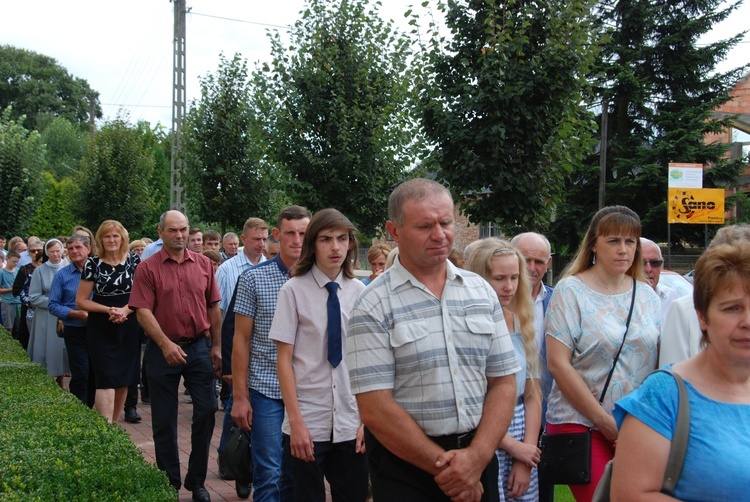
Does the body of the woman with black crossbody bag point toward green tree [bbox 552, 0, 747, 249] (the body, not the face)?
no

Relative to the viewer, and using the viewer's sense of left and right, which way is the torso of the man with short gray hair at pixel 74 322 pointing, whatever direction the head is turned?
facing the viewer and to the right of the viewer

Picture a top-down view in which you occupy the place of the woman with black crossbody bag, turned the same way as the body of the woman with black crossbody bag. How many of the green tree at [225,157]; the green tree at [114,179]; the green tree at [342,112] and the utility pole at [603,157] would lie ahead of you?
0

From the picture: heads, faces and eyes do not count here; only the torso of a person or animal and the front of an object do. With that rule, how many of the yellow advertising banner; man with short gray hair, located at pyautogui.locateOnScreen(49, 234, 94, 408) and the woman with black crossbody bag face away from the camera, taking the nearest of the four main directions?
0

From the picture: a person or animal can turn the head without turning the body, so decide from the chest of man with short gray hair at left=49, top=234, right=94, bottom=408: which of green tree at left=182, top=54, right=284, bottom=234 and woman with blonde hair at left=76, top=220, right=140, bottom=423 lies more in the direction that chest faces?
the woman with blonde hair

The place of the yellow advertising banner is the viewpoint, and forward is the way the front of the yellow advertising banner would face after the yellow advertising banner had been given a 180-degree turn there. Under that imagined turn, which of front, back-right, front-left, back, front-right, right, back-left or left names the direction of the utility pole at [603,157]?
front-left

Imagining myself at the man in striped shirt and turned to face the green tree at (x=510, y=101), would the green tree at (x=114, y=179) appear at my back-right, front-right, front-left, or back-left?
front-left

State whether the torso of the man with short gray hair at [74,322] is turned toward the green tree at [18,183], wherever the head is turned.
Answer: no

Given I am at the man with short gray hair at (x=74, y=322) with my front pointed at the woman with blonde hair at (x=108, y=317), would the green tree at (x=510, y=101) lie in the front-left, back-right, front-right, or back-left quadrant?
front-left

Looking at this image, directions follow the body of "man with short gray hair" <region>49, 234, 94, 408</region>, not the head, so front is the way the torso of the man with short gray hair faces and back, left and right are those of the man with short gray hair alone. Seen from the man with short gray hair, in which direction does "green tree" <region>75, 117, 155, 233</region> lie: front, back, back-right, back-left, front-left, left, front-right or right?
back-left

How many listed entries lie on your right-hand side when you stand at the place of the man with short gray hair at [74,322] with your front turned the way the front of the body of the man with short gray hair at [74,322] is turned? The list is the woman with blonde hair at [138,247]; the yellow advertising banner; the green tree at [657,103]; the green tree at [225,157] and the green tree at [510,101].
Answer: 0

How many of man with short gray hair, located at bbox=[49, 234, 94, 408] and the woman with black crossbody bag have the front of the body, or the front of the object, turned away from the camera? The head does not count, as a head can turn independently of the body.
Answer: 0

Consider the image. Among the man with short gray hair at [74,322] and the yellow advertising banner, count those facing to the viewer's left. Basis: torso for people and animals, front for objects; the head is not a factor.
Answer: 0

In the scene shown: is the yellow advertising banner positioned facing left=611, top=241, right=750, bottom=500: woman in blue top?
yes

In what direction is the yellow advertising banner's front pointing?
toward the camera

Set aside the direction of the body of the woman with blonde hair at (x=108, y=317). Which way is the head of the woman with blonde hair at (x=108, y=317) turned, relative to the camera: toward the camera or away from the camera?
toward the camera

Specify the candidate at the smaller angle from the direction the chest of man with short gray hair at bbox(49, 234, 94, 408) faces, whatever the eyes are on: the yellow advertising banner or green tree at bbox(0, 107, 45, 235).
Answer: the yellow advertising banner

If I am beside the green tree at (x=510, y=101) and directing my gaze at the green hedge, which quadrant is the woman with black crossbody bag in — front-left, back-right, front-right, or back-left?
front-left
